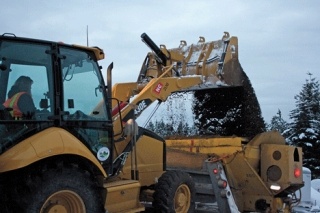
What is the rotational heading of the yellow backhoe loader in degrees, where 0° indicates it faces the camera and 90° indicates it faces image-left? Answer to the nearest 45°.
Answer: approximately 225°

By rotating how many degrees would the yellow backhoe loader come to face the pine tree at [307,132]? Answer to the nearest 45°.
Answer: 0° — it already faces it

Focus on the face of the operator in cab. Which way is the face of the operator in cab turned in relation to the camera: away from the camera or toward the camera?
away from the camera
